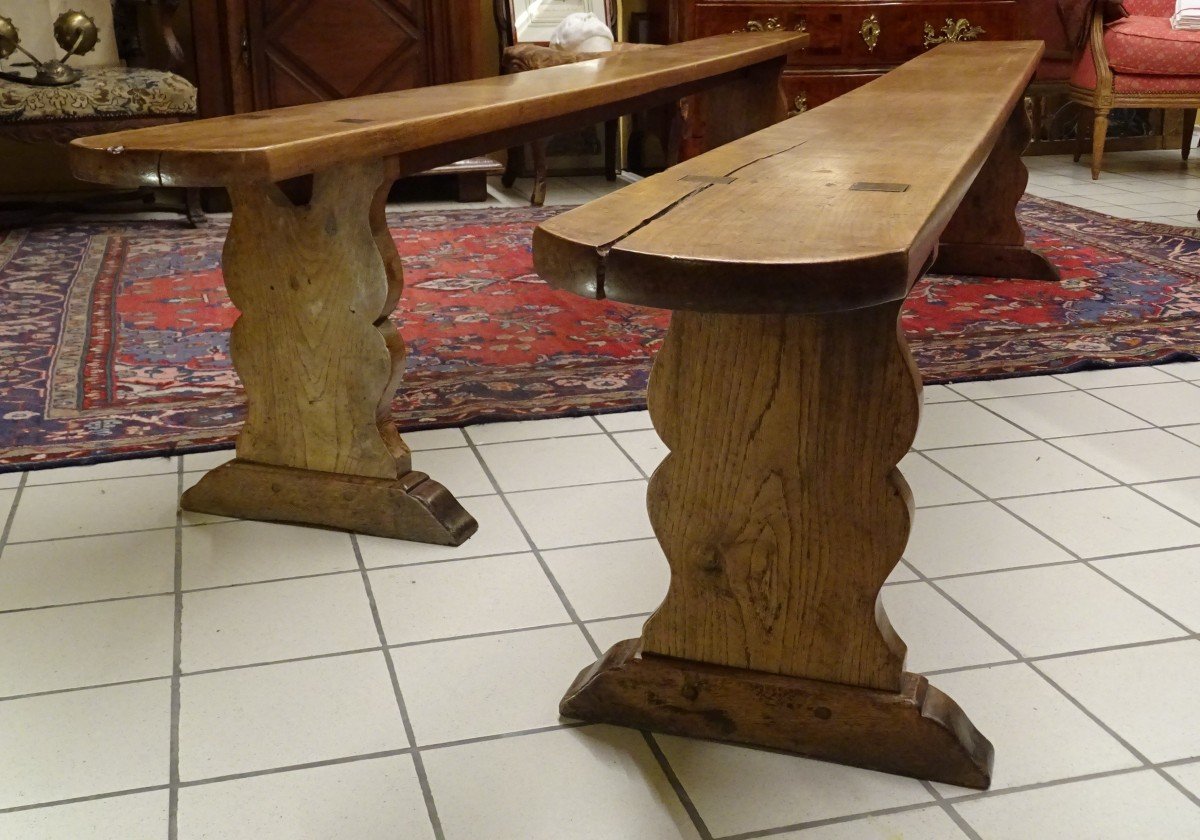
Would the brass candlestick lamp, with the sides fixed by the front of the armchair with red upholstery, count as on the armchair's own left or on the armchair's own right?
on the armchair's own right

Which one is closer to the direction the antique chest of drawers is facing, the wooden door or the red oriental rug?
the red oriental rug

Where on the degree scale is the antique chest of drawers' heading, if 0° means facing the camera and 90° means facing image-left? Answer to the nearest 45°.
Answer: approximately 0°

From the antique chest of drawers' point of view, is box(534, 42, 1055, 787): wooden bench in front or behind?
in front

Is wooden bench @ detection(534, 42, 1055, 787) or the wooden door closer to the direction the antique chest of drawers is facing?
the wooden bench

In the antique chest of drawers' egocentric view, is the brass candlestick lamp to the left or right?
on its right

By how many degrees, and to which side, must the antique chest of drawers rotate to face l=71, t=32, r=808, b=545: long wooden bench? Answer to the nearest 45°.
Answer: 0° — it already faces it

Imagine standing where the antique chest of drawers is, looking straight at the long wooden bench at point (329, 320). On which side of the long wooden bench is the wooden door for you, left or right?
right

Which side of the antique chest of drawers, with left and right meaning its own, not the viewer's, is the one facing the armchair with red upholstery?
left

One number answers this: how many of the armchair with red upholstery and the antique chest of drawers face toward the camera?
2

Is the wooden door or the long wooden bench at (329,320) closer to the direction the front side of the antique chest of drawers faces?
the long wooden bench

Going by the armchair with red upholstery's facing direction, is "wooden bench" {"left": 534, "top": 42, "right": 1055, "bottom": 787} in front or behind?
in front
